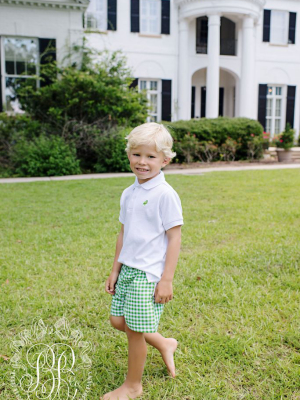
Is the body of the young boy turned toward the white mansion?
no

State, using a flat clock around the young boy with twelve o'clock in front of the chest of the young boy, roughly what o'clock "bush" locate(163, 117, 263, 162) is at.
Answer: The bush is roughly at 5 o'clock from the young boy.

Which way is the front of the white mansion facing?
toward the camera

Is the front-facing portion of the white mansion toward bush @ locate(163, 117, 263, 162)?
yes

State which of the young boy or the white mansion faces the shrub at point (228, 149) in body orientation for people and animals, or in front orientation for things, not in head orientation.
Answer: the white mansion

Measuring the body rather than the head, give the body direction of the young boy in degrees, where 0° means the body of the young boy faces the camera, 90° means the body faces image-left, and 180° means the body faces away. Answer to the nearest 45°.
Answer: approximately 45°

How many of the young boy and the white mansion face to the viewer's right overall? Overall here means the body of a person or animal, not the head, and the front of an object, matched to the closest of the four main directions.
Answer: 0

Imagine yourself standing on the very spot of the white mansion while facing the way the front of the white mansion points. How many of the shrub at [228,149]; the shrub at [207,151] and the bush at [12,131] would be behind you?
0

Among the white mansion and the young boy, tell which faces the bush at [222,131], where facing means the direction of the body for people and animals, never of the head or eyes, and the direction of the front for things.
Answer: the white mansion

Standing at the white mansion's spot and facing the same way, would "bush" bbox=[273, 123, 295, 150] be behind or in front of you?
in front

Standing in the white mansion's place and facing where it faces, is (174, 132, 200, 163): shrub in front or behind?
in front

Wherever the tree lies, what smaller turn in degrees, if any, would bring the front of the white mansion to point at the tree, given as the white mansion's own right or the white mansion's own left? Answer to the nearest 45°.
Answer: approximately 45° to the white mansion's own right

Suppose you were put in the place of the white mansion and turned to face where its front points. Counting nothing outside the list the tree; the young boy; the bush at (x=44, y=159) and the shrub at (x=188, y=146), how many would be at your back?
0

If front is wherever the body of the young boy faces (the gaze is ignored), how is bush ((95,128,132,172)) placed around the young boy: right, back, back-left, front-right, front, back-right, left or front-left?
back-right
